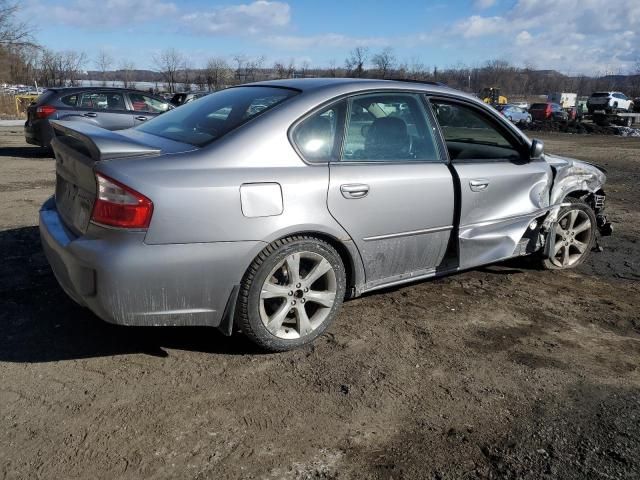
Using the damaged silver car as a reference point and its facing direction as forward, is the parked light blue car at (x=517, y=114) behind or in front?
in front

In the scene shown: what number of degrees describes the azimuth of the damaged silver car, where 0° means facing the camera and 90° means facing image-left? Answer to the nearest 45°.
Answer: approximately 225°
